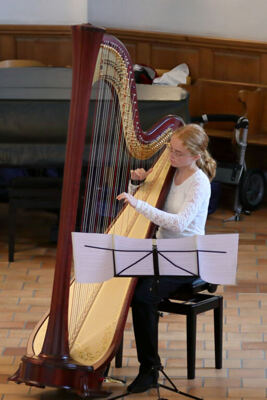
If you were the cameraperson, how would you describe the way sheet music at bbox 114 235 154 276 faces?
facing away from the viewer

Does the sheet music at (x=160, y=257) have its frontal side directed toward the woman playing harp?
yes

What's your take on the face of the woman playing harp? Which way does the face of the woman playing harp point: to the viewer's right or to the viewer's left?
to the viewer's left
